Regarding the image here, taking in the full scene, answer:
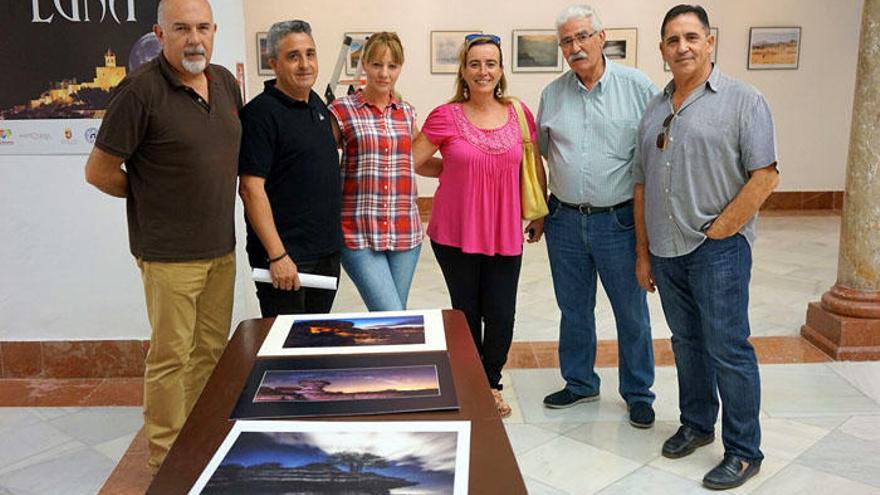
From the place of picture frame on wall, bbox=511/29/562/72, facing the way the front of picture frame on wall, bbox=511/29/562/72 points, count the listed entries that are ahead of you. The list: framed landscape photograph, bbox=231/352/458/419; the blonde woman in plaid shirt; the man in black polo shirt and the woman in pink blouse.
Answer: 4

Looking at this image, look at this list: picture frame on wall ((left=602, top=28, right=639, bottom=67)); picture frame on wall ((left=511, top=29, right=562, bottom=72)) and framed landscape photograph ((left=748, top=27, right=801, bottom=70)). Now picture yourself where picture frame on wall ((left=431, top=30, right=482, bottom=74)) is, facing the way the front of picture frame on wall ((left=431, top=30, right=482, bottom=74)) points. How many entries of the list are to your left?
3

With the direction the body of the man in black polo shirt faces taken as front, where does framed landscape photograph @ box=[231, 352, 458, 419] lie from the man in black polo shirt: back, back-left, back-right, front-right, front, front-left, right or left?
front-right

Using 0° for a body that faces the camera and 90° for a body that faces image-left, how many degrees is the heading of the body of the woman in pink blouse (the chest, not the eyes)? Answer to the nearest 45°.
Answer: approximately 0°

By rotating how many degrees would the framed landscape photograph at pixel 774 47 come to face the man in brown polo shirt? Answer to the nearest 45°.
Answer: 0° — it already faces them

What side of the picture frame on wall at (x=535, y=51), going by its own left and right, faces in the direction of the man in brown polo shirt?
front

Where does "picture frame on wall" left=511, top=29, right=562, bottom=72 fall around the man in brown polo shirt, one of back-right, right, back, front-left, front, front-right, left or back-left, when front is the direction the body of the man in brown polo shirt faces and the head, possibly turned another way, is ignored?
left

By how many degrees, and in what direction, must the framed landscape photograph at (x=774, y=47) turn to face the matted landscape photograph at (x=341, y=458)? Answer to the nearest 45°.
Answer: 0° — it already faces it

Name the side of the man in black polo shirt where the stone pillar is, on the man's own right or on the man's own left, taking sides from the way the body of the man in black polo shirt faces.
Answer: on the man's own left

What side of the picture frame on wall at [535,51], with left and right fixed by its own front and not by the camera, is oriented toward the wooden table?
front

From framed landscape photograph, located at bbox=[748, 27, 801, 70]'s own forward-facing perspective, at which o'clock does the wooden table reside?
The wooden table is roughly at 12 o'clock from the framed landscape photograph.
